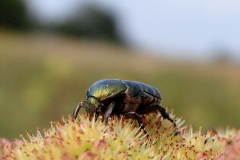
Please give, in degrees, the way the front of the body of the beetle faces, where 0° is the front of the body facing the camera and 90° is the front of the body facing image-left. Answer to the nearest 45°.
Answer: approximately 45°
